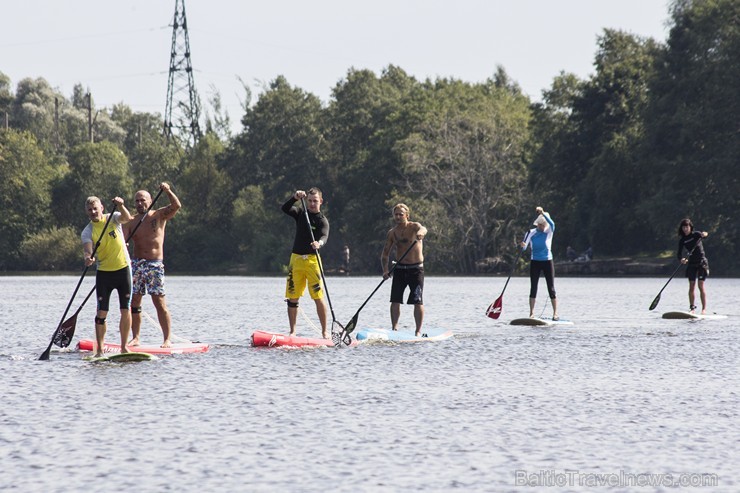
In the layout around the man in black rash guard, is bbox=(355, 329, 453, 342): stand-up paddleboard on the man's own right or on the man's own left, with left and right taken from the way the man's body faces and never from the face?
on the man's own left

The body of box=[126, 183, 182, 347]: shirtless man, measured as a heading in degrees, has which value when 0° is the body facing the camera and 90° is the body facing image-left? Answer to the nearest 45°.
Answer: approximately 45°

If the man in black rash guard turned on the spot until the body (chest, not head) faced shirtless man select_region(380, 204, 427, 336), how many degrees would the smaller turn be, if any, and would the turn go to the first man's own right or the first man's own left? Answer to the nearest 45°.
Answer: approximately 135° to the first man's own left

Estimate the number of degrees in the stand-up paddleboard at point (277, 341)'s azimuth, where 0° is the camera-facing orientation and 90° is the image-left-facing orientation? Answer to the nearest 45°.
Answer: approximately 45°

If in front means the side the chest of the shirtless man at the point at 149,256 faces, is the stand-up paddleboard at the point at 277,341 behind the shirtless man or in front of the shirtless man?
behind

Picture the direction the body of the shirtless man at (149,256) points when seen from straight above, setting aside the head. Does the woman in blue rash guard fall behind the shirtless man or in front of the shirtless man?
behind

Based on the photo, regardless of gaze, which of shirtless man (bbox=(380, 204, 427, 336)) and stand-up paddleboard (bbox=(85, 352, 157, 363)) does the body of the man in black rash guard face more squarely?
the stand-up paddleboard

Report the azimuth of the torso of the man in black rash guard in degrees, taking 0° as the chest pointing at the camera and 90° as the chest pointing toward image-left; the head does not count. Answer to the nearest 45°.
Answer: approximately 0°
